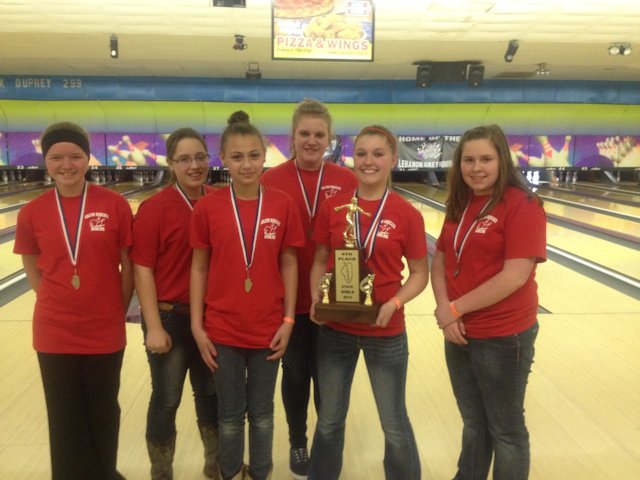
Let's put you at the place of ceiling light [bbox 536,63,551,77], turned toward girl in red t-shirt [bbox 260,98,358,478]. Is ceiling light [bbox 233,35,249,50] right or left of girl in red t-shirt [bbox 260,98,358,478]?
right

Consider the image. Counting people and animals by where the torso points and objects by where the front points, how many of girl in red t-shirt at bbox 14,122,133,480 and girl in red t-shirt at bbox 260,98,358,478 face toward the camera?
2

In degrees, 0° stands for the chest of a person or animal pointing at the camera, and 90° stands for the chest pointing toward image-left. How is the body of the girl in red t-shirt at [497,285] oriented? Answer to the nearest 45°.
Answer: approximately 45°

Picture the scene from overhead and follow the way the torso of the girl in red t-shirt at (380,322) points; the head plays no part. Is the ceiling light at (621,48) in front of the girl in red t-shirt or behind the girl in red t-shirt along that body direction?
behind

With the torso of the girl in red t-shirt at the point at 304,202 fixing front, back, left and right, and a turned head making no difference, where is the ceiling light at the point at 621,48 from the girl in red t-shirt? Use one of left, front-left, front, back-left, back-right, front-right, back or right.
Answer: back-left

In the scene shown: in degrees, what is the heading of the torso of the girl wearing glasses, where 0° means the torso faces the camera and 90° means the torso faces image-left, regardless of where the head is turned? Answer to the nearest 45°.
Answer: approximately 315°

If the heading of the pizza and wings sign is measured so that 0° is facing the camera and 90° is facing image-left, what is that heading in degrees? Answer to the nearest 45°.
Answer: approximately 0°
